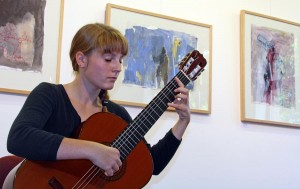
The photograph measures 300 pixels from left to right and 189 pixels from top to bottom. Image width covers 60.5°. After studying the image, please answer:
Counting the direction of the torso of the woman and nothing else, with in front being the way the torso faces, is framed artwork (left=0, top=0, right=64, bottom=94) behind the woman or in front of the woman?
behind

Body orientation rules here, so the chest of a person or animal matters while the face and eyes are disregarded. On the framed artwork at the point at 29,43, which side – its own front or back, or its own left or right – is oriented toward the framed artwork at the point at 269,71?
left

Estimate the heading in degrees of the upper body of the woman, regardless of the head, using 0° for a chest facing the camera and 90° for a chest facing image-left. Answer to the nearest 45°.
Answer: approximately 315°

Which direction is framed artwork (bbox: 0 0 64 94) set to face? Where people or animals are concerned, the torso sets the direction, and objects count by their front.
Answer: toward the camera

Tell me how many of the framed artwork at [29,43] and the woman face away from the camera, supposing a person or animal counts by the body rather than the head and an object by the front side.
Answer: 0

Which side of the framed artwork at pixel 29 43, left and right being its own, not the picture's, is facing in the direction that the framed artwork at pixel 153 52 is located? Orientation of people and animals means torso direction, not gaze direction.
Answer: left

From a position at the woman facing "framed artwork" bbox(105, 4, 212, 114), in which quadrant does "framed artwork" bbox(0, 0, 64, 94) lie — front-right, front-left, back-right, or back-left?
front-left
